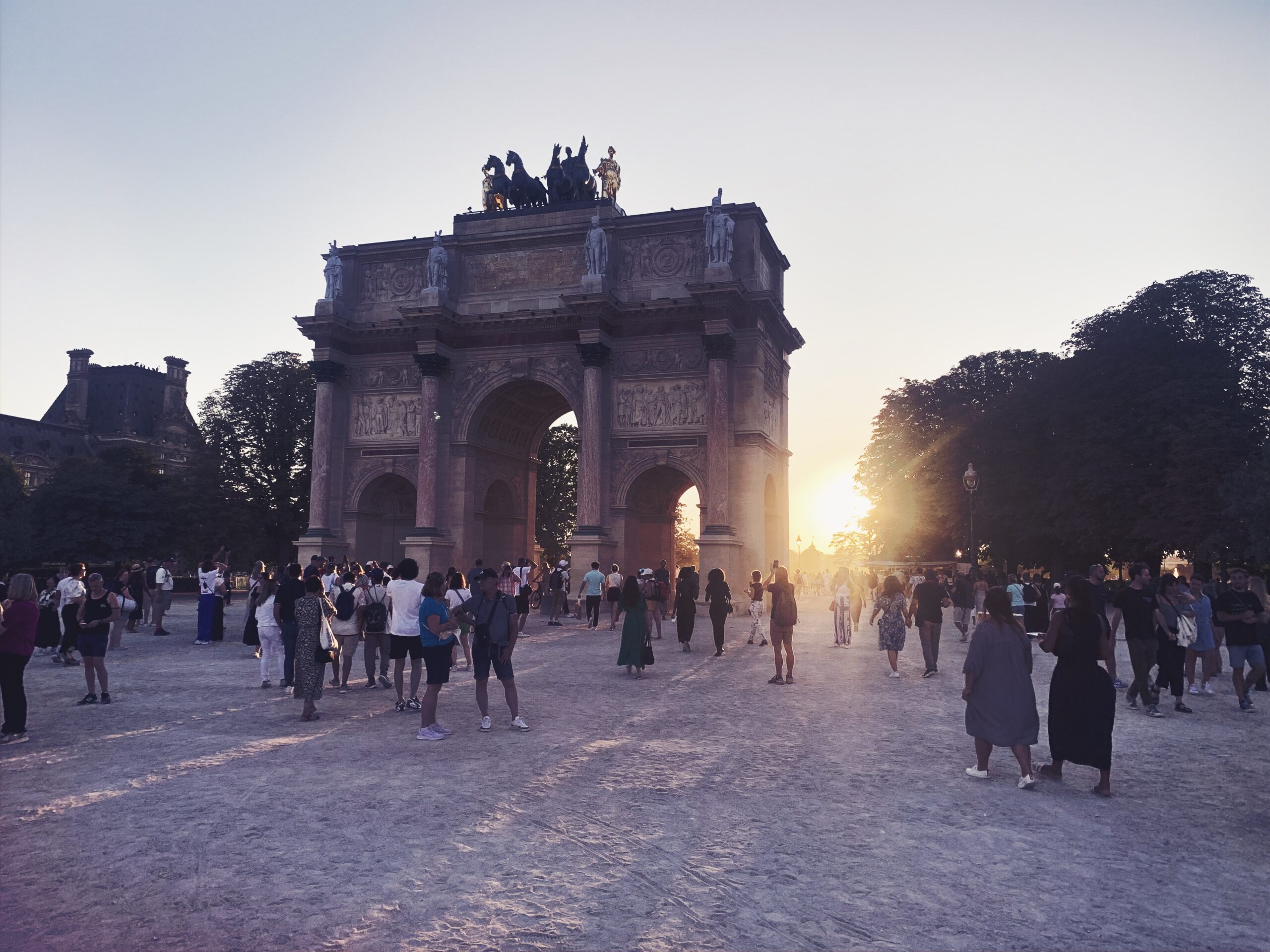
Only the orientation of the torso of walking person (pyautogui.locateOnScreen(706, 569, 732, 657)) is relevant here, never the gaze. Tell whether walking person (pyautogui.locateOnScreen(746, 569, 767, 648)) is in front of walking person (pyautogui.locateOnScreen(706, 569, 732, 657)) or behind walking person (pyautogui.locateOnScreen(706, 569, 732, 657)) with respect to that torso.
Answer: in front

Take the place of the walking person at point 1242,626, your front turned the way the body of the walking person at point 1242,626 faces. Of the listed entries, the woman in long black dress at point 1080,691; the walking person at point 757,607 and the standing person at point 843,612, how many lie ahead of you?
1

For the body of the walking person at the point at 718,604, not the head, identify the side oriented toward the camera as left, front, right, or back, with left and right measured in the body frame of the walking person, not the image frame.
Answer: back

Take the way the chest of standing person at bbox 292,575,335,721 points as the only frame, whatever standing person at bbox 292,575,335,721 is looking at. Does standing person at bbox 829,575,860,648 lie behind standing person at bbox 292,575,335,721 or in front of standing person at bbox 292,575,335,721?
in front

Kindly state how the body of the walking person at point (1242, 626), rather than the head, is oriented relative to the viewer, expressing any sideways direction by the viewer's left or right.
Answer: facing the viewer

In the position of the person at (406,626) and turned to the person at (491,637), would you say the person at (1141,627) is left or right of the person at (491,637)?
left

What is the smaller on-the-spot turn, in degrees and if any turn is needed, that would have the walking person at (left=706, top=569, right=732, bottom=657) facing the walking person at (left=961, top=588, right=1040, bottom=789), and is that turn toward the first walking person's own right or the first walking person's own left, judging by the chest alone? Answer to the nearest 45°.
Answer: approximately 180°

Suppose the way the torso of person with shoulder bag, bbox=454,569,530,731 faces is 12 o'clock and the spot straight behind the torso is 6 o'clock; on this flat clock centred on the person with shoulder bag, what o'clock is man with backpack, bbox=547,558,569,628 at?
The man with backpack is roughly at 6 o'clock from the person with shoulder bag.
